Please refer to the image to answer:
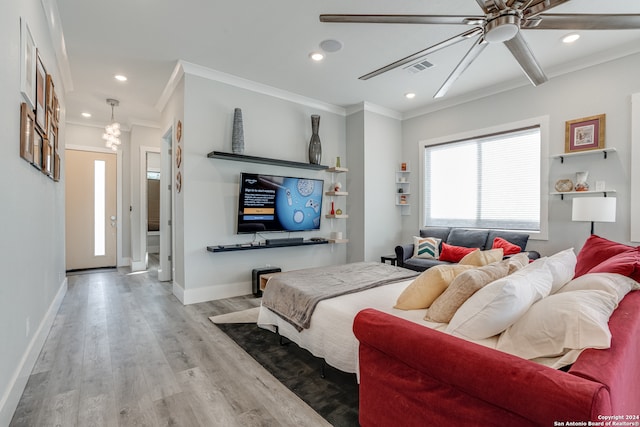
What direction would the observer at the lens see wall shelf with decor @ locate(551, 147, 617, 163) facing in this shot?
facing the viewer and to the left of the viewer

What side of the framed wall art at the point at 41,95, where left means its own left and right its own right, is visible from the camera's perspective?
right

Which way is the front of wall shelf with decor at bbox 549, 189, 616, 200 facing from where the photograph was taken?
facing the viewer

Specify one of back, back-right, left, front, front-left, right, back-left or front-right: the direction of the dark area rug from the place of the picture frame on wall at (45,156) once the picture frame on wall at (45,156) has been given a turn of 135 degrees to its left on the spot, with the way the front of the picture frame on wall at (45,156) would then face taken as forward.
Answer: back

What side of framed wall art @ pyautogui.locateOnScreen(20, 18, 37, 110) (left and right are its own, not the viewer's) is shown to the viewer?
right

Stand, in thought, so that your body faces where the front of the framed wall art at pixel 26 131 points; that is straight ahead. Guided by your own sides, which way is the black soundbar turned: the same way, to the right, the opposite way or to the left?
to the right

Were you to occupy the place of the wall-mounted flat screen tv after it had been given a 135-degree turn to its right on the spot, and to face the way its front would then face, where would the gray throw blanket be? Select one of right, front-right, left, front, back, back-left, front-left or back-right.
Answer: left

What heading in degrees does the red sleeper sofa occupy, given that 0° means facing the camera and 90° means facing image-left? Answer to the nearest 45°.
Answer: approximately 135°

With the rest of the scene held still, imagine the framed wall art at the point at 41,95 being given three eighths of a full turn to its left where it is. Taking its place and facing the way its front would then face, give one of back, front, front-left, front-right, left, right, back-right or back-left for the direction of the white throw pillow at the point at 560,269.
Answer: back

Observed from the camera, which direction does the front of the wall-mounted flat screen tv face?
facing the viewer and to the right of the viewer

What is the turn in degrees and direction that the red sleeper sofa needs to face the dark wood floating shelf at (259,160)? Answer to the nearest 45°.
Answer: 0° — it already faces it

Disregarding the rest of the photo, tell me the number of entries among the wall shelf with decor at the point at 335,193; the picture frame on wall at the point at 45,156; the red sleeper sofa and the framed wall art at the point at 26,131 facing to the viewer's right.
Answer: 2

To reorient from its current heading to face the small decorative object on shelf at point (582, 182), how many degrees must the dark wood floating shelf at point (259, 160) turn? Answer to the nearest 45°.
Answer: approximately 45° to its left

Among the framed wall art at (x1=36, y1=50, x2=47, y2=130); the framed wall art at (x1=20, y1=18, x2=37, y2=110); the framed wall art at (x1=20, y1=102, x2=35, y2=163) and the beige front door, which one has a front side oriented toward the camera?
the beige front door

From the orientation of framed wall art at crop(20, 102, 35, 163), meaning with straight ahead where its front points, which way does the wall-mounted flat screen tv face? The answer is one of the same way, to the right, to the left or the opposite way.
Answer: to the right

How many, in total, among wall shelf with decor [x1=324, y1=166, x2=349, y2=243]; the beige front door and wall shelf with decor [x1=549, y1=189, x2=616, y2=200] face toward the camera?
3

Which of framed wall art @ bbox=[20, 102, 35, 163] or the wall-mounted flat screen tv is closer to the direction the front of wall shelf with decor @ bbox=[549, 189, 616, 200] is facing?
the framed wall art

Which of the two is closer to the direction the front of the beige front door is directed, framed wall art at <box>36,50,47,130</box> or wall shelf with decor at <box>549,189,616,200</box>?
the framed wall art

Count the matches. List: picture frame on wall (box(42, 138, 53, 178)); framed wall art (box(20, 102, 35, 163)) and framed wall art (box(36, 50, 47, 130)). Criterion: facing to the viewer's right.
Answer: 3

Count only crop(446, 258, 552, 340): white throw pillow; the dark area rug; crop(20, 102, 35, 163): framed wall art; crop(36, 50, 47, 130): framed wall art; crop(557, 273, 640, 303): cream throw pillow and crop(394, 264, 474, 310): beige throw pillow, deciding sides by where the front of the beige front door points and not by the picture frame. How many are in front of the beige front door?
6

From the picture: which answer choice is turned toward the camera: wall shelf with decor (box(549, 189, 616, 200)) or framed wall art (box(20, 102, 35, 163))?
the wall shelf with decor
